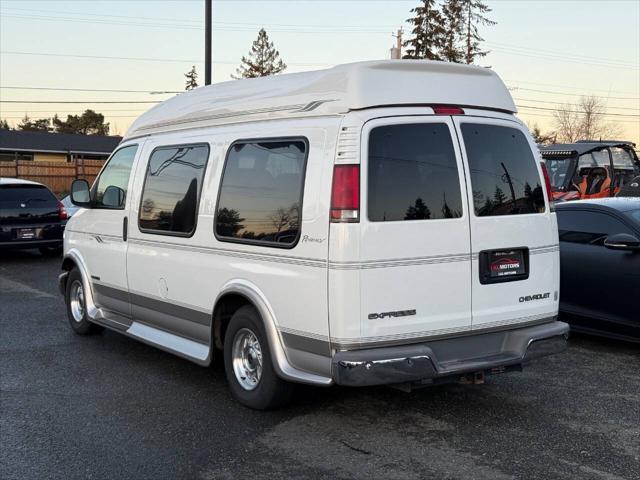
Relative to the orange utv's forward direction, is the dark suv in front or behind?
in front

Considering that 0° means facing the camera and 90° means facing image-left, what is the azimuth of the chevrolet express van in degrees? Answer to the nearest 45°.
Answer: approximately 135°

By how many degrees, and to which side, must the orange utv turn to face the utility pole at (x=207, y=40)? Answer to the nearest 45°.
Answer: approximately 45° to its right

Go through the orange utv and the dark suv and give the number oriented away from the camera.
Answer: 1

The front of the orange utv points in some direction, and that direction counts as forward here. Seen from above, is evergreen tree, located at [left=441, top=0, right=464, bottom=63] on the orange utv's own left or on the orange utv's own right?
on the orange utv's own right

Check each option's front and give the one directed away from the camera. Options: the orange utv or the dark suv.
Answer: the dark suv

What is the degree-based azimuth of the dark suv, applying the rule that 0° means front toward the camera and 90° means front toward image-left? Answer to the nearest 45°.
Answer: approximately 180°

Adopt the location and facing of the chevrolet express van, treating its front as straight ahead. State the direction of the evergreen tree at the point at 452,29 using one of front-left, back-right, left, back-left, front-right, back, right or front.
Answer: front-right

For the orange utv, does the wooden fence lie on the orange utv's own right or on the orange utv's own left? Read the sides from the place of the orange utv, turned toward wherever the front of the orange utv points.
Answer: on the orange utv's own right

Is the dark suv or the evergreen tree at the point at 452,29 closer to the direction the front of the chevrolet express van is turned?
the dark suv

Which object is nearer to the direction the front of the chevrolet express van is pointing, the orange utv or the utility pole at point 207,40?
the utility pole
